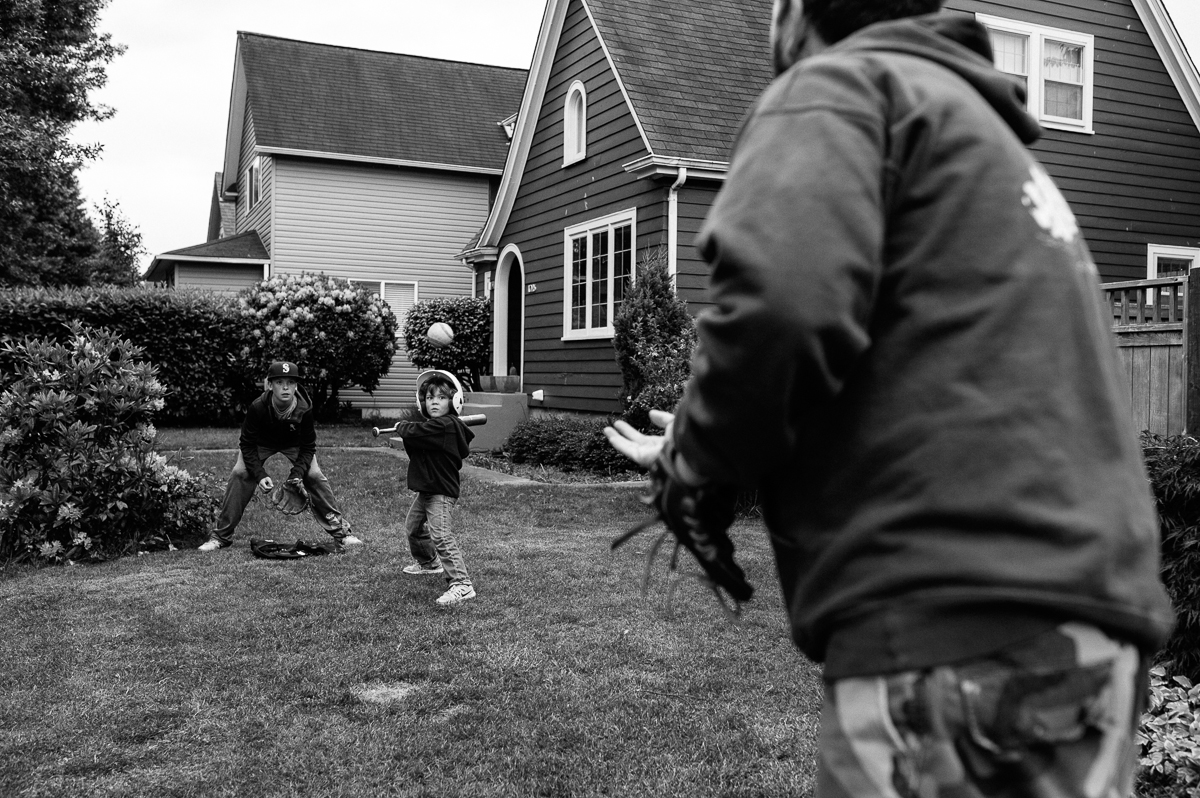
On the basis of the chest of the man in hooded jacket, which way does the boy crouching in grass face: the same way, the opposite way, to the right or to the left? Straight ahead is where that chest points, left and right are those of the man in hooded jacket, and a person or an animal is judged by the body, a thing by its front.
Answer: the opposite way

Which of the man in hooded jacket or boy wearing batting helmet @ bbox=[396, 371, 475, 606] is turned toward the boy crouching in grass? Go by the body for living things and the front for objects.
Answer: the man in hooded jacket

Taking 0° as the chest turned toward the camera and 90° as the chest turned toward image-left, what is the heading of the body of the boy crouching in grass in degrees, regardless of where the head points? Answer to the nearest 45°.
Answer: approximately 0°

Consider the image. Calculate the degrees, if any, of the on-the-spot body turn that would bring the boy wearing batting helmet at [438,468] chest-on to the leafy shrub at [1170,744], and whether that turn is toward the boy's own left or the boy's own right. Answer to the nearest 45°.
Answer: approximately 90° to the boy's own left

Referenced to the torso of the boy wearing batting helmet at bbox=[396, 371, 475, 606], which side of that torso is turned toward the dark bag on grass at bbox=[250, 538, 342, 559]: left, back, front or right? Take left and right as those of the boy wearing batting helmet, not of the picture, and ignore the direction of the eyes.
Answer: right

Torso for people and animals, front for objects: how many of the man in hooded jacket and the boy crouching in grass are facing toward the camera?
1

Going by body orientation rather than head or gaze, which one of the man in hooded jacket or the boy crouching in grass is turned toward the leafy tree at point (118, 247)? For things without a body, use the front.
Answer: the man in hooded jacket

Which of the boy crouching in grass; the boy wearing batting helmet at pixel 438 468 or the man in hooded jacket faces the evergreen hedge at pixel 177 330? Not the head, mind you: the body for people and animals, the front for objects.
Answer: the man in hooded jacket

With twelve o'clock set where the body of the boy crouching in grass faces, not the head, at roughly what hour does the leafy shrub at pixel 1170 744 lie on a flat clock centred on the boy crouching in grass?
The leafy shrub is roughly at 11 o'clock from the boy crouching in grass.

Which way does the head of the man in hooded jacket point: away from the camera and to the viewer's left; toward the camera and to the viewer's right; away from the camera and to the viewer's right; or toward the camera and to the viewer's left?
away from the camera and to the viewer's left
